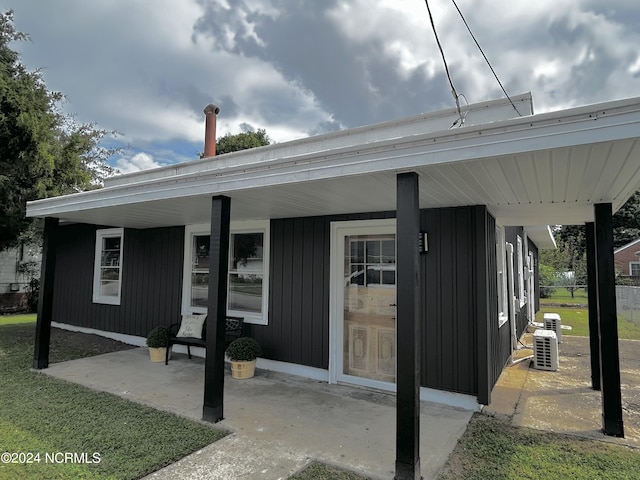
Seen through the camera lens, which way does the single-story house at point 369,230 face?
facing the viewer and to the left of the viewer

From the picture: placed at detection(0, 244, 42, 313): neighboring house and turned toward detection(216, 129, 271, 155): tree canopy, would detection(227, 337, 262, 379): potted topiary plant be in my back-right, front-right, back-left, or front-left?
back-right

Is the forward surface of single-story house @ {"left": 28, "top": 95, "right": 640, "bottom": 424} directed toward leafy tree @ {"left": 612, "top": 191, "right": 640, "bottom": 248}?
no

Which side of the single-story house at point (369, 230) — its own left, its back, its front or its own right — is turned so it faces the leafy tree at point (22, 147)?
right

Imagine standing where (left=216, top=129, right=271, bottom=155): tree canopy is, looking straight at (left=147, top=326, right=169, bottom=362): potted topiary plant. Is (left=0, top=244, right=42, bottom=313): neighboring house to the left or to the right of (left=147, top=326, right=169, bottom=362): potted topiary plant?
right

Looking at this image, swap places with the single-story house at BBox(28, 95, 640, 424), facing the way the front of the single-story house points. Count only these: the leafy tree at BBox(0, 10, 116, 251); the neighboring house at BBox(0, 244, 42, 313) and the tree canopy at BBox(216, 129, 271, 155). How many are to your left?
0

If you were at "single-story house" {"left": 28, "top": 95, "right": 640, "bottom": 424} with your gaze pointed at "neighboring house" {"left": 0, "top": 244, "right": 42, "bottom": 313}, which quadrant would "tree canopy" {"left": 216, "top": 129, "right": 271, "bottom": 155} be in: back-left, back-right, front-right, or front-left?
front-right

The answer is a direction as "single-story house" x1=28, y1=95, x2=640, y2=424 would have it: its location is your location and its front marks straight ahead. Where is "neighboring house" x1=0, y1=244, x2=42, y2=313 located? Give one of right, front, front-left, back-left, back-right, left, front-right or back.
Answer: right

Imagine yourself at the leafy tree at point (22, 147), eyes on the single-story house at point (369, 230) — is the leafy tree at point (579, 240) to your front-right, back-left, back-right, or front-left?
front-left

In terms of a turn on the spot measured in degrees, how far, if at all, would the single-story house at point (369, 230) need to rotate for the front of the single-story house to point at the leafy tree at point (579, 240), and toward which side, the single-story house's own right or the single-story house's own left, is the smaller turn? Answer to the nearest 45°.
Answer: approximately 180°

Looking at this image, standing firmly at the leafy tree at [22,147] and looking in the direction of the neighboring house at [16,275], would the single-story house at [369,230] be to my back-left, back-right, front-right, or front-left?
back-right

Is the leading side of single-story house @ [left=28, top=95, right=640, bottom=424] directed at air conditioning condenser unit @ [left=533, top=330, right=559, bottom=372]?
no

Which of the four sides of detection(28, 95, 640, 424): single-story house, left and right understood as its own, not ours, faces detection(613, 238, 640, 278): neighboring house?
back

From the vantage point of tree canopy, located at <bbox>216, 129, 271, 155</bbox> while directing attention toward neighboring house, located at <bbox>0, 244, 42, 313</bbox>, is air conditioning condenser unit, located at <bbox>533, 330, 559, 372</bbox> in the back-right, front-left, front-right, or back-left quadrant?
front-left
